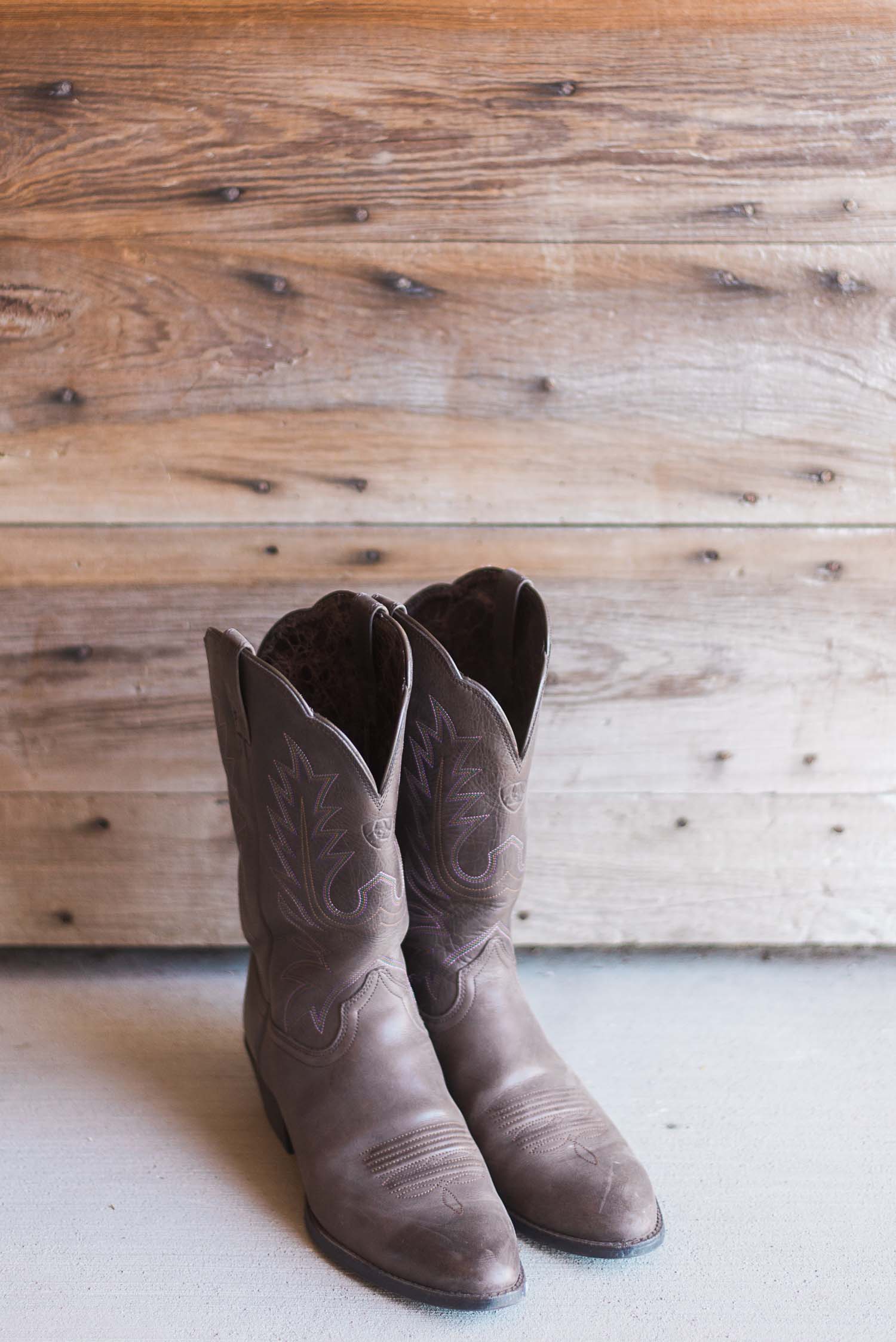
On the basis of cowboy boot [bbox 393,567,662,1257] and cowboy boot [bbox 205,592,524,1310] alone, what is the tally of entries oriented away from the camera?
0

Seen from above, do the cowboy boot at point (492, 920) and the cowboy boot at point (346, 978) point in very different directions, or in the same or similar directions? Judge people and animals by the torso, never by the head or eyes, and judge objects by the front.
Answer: same or similar directions

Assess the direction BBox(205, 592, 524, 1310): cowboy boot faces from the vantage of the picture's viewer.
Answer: facing the viewer and to the right of the viewer
